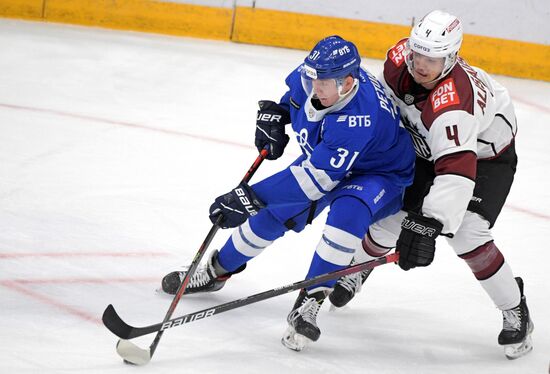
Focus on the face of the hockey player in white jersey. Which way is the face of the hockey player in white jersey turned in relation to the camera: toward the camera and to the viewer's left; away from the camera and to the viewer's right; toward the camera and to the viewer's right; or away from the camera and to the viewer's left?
toward the camera and to the viewer's left

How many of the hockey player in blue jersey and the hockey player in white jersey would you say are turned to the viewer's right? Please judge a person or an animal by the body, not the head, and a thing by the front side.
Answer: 0

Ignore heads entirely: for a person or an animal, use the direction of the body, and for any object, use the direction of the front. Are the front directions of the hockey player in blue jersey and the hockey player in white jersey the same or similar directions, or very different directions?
same or similar directions

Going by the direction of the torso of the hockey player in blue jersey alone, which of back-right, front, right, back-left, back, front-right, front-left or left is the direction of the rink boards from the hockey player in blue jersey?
back-right

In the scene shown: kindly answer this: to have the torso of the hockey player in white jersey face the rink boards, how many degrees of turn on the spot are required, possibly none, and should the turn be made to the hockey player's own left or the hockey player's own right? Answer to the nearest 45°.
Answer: approximately 90° to the hockey player's own right

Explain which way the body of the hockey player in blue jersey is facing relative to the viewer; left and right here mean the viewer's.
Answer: facing the viewer and to the left of the viewer
